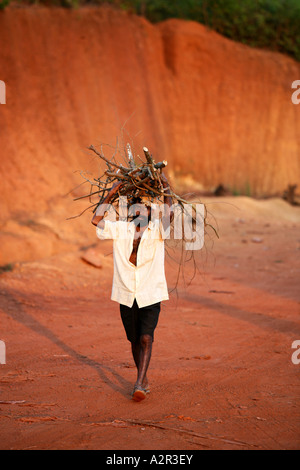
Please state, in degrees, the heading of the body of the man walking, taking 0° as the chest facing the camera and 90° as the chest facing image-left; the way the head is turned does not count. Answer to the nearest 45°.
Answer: approximately 0°
